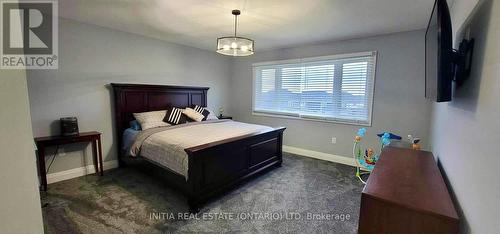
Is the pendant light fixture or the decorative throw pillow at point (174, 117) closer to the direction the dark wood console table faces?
the pendant light fixture

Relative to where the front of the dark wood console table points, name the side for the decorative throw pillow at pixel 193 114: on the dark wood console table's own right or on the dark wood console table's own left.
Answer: on the dark wood console table's own left

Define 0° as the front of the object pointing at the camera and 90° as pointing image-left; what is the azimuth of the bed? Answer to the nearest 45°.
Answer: approximately 315°

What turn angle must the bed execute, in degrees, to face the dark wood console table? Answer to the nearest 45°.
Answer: approximately 135° to its right

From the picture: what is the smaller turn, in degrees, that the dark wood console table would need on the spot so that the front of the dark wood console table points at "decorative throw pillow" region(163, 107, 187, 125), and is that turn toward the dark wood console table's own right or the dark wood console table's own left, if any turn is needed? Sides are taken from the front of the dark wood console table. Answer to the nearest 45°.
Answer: approximately 45° to the dark wood console table's own left

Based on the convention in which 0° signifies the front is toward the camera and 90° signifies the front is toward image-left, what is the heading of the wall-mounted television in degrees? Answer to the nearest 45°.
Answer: approximately 90°

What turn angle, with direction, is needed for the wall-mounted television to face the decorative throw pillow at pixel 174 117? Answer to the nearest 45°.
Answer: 0° — it already faces it

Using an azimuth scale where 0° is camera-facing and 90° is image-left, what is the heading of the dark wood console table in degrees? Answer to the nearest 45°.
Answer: approximately 315°
